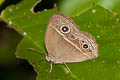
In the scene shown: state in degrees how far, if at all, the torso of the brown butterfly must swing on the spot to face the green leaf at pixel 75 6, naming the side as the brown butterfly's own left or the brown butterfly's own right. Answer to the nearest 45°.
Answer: approximately 90° to the brown butterfly's own right

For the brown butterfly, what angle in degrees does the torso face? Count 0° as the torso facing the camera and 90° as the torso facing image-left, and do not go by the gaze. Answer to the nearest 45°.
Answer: approximately 90°
